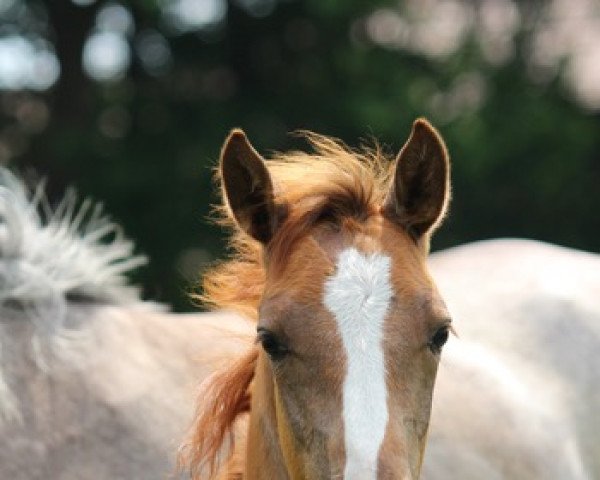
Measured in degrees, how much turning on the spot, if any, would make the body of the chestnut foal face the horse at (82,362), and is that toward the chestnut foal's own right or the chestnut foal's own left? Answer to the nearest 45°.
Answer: approximately 135° to the chestnut foal's own right

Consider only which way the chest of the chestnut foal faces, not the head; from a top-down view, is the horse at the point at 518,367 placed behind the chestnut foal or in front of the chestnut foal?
behind

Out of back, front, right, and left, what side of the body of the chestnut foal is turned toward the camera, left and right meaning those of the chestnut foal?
front
